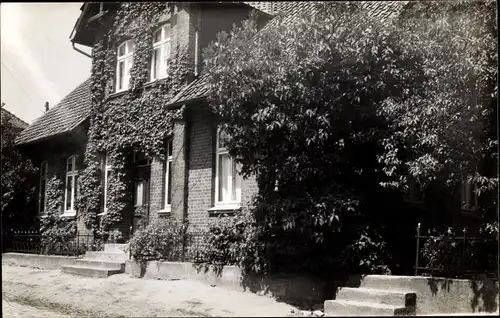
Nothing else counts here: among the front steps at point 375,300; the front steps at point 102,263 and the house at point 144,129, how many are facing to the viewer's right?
0

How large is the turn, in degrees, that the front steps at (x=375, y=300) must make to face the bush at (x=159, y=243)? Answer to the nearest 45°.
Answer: approximately 90° to its right

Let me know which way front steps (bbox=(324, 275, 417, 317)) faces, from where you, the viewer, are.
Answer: facing the viewer and to the left of the viewer

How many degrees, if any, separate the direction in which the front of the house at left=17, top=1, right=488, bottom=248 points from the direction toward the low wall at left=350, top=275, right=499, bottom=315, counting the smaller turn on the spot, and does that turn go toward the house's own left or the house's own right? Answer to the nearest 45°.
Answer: approximately 90° to the house's own left

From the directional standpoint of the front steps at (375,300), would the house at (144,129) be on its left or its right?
on its right

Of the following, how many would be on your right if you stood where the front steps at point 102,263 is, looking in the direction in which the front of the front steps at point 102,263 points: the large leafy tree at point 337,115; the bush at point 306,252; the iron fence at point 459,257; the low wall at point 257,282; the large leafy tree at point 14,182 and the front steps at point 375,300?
1

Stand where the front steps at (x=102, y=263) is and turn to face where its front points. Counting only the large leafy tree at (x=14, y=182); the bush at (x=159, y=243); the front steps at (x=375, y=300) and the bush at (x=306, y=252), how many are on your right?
1

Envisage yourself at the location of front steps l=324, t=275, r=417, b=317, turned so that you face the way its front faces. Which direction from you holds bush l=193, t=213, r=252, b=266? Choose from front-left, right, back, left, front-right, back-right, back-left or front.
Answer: right

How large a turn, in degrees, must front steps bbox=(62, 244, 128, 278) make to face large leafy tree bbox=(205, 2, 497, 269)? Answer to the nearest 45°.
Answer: approximately 90° to its left

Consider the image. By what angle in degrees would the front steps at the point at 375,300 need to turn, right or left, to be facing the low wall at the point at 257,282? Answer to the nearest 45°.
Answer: approximately 90° to its right
